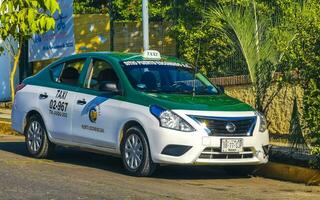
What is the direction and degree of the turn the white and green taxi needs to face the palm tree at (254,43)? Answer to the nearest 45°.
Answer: approximately 90° to its left

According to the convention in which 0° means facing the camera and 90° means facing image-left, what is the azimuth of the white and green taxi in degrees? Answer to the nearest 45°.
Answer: approximately 315°
